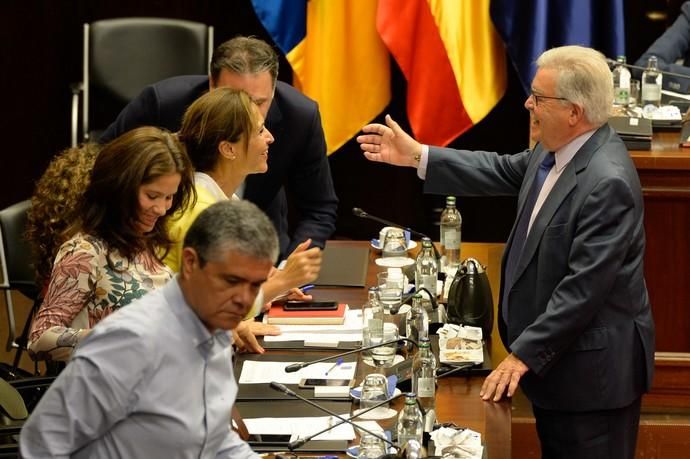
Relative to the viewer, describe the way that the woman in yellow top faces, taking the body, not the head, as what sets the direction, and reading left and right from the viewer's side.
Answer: facing to the right of the viewer

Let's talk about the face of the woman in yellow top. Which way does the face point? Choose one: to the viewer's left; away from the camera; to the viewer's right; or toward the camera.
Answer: to the viewer's right

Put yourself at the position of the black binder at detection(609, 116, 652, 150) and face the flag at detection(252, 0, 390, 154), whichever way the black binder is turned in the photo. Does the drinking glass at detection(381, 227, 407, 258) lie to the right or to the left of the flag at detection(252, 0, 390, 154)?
left

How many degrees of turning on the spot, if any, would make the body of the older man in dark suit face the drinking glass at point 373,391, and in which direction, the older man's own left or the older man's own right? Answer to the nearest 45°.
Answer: approximately 45° to the older man's own left

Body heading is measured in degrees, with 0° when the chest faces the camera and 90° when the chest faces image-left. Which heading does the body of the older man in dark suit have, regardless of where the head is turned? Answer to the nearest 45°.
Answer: approximately 90°

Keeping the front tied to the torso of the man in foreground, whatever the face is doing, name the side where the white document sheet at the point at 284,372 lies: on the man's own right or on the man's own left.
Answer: on the man's own left

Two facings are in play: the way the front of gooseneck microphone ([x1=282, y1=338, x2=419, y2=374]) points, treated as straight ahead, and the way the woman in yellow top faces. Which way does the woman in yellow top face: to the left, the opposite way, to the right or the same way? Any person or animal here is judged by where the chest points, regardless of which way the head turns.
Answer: the opposite way

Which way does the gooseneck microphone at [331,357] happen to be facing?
to the viewer's left

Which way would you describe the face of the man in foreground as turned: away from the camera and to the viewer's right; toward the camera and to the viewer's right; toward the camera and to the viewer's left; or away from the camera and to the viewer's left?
toward the camera and to the viewer's right

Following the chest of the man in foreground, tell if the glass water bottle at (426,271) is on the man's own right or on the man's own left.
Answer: on the man's own left

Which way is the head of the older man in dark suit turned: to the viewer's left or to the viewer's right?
to the viewer's left
